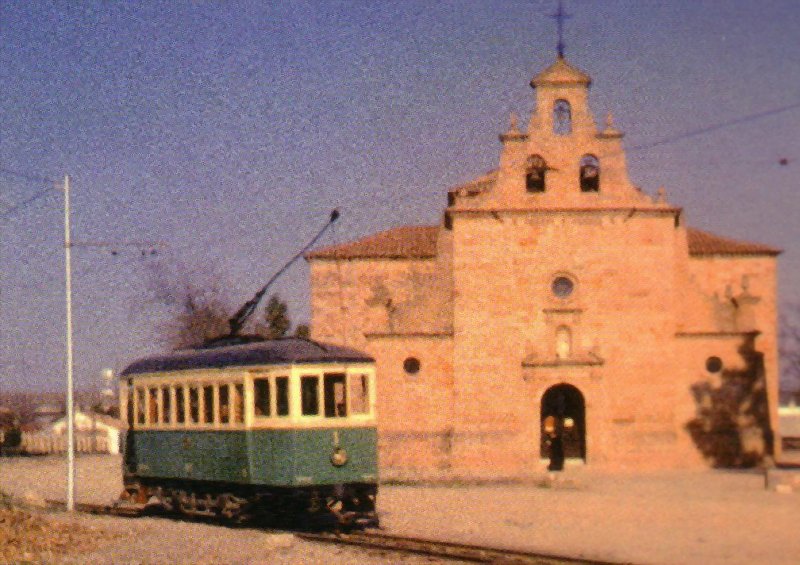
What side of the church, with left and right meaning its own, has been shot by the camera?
front

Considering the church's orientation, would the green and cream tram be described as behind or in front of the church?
in front
